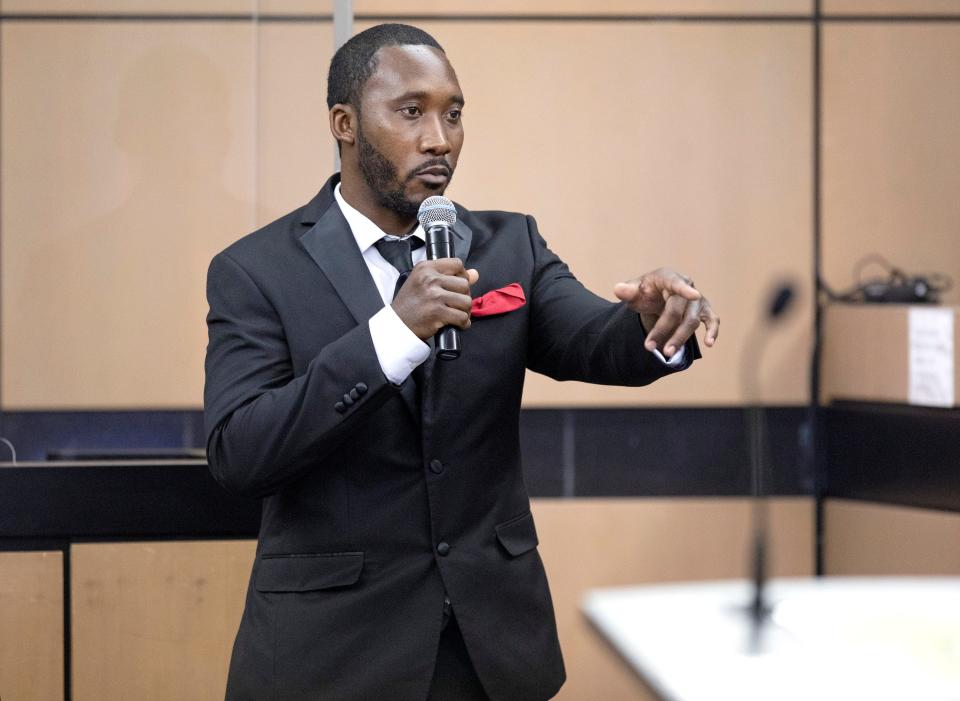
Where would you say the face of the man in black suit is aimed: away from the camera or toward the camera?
toward the camera

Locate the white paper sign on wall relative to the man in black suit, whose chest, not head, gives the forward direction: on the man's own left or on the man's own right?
on the man's own left

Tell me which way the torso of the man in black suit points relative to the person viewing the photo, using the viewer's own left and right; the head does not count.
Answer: facing the viewer and to the right of the viewer

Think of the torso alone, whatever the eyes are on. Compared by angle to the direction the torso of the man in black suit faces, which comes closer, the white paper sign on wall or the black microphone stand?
the black microphone stand
